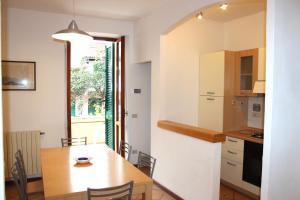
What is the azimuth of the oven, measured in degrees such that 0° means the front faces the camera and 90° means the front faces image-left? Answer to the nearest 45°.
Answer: approximately 45°

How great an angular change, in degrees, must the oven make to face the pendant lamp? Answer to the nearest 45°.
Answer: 0° — it already faces it

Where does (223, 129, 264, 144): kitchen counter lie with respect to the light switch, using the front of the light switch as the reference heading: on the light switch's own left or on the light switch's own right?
on the light switch's own left

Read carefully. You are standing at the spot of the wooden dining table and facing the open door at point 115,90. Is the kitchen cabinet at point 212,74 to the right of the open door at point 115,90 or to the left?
right

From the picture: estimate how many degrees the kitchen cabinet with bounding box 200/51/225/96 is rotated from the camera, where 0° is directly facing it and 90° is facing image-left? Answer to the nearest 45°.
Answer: approximately 45°

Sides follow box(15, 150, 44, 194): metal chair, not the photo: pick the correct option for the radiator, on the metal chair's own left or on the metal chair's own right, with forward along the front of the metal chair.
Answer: on the metal chair's own left
